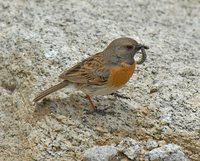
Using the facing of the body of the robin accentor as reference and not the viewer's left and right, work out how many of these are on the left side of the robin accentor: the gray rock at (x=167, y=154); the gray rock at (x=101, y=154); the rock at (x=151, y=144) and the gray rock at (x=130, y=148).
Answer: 0

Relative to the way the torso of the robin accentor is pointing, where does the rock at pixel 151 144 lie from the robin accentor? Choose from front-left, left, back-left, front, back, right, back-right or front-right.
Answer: front-right

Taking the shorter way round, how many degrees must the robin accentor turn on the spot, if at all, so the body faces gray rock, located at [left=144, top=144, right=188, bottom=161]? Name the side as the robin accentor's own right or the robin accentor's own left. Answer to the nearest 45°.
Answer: approximately 45° to the robin accentor's own right

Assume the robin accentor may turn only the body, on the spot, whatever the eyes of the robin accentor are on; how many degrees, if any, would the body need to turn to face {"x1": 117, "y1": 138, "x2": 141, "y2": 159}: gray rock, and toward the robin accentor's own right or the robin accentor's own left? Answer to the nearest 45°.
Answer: approximately 45° to the robin accentor's own right

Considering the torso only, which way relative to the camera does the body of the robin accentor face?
to the viewer's right

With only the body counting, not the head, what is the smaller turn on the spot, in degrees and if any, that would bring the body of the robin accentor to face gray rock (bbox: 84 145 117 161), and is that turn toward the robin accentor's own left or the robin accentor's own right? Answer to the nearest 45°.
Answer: approximately 90° to the robin accentor's own right

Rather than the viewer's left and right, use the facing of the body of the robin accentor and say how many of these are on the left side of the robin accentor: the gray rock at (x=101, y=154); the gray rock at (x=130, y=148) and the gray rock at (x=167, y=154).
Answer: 0
